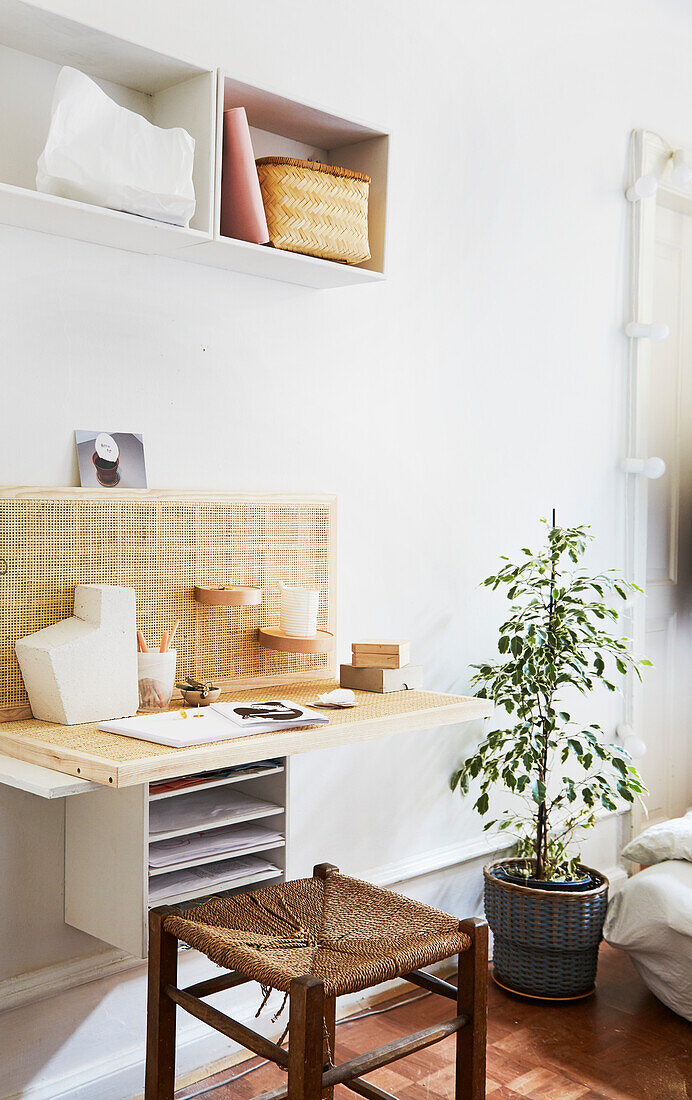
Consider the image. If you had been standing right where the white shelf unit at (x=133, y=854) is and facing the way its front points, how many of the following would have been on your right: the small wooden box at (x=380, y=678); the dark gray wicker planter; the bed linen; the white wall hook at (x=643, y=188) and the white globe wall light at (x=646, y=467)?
0

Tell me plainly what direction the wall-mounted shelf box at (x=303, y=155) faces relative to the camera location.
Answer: facing the viewer and to the right of the viewer

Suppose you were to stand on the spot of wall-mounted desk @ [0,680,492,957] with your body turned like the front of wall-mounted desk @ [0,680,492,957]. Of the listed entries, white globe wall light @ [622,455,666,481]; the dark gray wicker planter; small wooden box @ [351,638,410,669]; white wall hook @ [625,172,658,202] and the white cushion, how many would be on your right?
0

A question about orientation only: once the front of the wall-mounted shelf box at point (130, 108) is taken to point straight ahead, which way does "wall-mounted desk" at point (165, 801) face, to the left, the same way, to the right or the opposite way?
the same way

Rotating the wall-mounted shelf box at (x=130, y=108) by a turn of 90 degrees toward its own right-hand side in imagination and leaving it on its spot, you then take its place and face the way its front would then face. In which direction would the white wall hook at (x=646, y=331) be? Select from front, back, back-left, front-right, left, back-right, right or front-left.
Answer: back

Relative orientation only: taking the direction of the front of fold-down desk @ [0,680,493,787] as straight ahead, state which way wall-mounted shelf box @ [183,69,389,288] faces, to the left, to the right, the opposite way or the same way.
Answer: the same way

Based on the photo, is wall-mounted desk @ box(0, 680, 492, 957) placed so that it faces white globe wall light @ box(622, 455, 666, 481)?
no

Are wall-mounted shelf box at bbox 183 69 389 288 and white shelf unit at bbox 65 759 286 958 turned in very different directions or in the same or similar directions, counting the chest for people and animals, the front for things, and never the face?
same or similar directions

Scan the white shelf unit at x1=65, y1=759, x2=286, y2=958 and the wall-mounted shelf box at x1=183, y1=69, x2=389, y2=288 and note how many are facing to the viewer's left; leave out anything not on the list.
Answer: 0

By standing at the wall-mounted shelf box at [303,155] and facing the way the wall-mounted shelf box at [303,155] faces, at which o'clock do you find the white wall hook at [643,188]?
The white wall hook is roughly at 9 o'clock from the wall-mounted shelf box.

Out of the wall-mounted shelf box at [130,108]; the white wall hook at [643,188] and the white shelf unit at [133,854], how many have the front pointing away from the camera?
0

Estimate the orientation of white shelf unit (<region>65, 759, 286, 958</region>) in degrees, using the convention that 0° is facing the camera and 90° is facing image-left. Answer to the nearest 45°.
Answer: approximately 315°

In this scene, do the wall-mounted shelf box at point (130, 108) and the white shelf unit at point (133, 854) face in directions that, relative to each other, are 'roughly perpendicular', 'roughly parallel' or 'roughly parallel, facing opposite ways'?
roughly parallel
